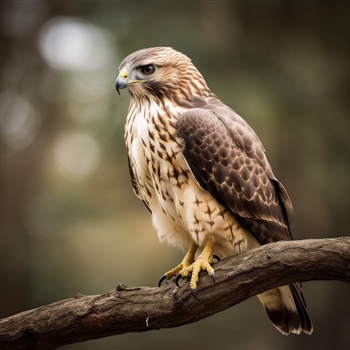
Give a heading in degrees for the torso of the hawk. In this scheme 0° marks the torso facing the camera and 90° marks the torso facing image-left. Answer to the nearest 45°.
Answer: approximately 45°
